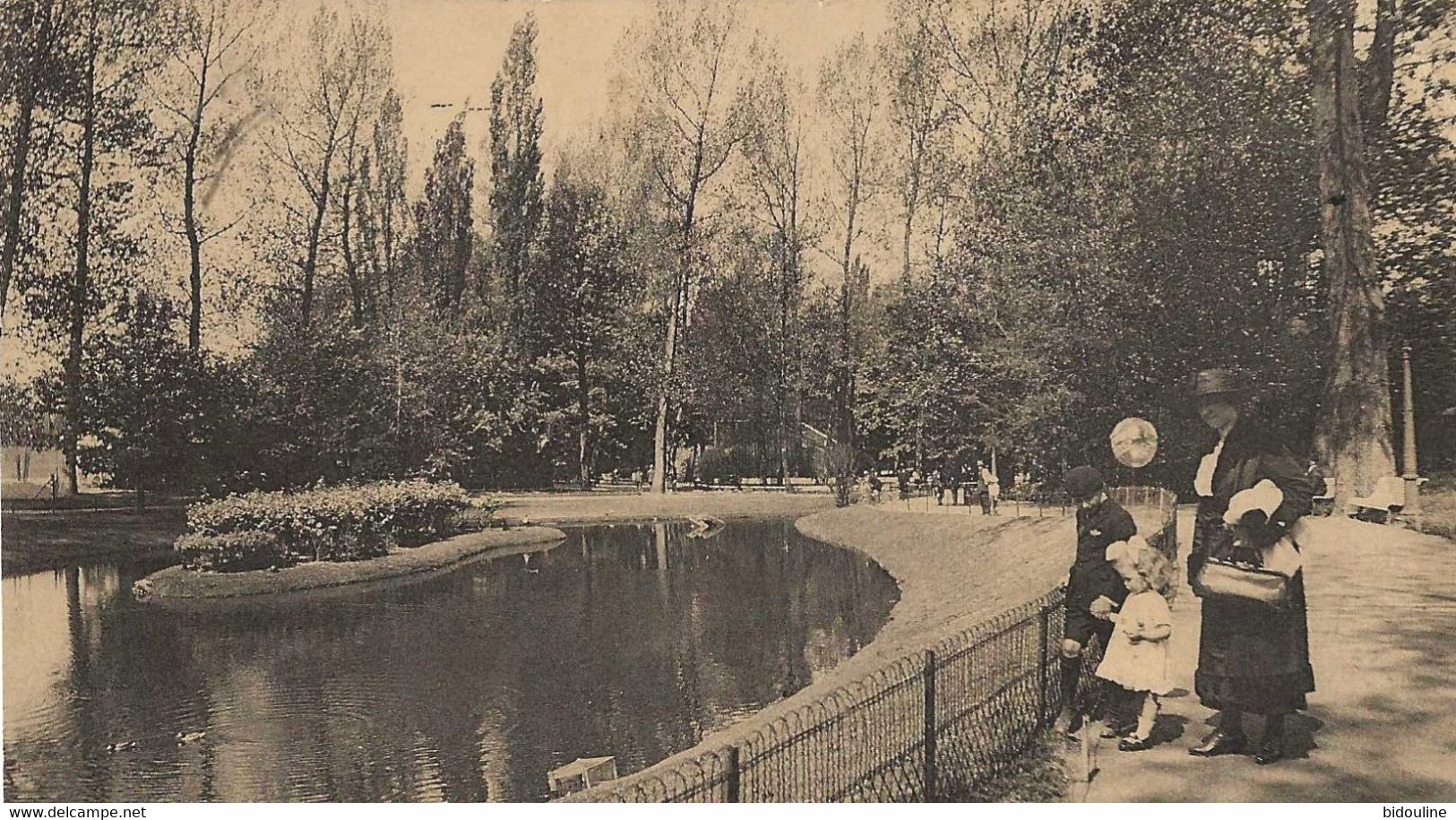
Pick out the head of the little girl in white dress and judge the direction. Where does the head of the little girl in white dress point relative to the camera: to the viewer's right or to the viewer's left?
to the viewer's left

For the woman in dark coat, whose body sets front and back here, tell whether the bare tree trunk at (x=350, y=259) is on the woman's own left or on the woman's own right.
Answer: on the woman's own right

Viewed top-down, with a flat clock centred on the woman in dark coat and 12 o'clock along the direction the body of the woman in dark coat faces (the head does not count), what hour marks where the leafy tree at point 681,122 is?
The leafy tree is roughly at 3 o'clock from the woman in dark coat.

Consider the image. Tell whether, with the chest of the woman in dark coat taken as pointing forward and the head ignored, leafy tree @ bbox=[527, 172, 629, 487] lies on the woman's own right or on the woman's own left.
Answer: on the woman's own right

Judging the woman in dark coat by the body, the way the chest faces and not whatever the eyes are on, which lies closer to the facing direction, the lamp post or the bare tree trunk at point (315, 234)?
the bare tree trunk

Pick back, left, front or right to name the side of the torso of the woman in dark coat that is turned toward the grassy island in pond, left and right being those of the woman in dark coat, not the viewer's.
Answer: right

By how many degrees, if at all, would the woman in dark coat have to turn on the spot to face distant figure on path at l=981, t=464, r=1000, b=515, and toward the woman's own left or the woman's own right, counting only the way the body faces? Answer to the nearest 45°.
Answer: approximately 135° to the woman's own right

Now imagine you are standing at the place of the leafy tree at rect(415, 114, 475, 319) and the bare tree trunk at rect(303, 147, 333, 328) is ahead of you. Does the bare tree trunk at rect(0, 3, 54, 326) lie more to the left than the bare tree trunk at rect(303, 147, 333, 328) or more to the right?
left

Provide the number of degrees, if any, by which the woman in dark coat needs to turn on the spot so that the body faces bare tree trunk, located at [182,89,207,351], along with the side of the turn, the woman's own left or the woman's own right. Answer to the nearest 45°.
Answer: approximately 45° to the woman's own right

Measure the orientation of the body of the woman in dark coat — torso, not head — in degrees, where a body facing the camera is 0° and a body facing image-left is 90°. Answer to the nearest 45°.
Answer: approximately 45°
